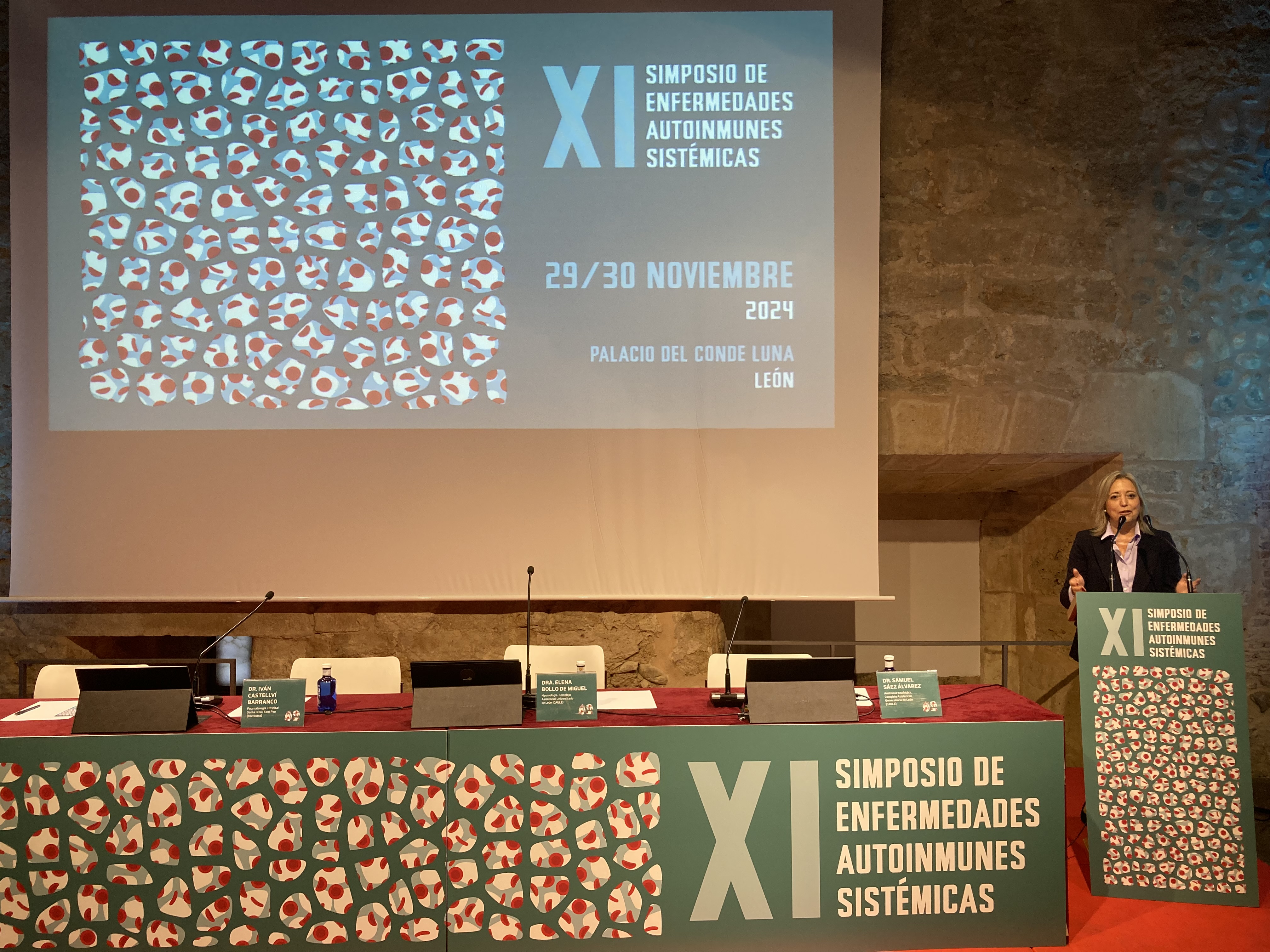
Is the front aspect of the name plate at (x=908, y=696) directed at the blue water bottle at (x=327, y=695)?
no

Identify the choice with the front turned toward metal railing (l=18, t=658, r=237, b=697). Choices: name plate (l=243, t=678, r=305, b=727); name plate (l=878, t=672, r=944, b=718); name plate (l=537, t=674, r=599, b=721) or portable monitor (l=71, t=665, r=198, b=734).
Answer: the portable monitor

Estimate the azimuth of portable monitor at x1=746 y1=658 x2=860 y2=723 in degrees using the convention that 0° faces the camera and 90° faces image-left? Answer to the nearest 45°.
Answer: approximately 180°

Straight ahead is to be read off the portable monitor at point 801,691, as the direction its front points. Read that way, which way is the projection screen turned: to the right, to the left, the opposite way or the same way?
the opposite way

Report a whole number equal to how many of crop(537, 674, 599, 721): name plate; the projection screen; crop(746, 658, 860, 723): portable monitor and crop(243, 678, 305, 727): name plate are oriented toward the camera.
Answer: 3

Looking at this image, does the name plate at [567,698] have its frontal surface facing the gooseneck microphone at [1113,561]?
no

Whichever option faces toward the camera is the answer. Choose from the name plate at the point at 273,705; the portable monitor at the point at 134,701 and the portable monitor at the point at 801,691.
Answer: the name plate

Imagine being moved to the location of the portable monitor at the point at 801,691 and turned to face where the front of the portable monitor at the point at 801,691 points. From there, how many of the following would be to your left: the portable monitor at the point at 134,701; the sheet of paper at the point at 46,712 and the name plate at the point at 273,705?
3

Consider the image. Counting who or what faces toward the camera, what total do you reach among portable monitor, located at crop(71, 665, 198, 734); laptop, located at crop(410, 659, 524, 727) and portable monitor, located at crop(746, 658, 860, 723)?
0

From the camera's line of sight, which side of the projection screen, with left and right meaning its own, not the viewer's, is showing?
front

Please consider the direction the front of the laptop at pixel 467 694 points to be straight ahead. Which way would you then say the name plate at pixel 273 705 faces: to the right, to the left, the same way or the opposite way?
the opposite way

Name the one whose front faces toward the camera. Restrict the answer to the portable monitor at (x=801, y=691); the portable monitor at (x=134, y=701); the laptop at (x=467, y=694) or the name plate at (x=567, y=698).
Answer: the name plate

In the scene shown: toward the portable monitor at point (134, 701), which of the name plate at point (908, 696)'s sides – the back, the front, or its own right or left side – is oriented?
right

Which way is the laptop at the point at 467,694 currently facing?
away from the camera

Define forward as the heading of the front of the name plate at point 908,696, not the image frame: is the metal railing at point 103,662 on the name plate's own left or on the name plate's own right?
on the name plate's own right

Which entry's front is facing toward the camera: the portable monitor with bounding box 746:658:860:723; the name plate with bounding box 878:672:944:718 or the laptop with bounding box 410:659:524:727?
the name plate

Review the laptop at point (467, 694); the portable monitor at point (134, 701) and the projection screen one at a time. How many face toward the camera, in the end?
1
